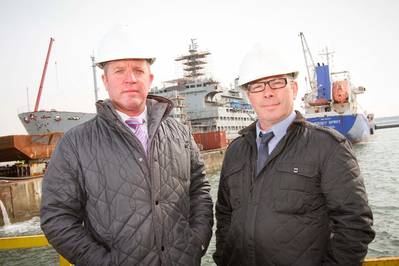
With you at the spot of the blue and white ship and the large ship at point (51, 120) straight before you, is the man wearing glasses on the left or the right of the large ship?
left

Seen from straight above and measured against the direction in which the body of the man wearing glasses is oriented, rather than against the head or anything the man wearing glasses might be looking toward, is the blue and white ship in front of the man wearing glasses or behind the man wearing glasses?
behind

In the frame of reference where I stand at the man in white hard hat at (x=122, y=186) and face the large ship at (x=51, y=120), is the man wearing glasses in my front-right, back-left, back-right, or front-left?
back-right

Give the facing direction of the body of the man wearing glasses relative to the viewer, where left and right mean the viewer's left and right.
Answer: facing the viewer and to the left of the viewer

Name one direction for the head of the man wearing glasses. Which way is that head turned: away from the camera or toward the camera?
toward the camera

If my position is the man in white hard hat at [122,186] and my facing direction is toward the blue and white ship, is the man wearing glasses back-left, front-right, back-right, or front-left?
front-right

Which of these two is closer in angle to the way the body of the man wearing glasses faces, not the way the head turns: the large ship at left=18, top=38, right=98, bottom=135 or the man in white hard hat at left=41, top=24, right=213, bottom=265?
the man in white hard hat

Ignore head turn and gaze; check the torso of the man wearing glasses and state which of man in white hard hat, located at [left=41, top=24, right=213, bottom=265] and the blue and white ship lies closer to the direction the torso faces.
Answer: the man in white hard hat

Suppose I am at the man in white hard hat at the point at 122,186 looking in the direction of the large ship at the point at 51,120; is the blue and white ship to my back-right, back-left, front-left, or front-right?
front-right

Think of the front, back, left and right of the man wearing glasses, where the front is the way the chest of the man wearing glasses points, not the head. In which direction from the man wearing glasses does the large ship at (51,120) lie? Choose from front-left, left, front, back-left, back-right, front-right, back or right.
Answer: right

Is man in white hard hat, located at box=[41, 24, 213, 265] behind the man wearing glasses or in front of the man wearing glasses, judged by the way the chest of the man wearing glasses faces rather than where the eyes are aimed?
in front

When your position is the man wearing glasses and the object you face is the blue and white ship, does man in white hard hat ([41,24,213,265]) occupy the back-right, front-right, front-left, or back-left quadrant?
back-left
